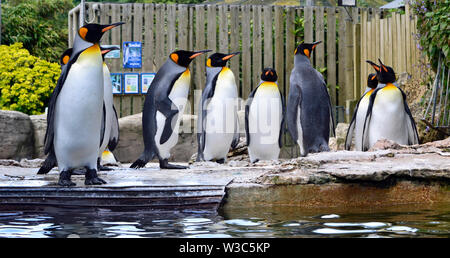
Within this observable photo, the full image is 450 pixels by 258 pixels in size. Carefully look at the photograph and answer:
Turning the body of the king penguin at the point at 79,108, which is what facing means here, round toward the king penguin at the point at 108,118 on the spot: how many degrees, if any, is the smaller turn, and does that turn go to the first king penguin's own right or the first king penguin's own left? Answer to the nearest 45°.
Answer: approximately 135° to the first king penguin's own left

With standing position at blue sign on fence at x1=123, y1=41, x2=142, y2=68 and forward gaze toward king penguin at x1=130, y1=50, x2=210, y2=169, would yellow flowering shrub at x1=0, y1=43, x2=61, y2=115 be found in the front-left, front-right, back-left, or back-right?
back-right

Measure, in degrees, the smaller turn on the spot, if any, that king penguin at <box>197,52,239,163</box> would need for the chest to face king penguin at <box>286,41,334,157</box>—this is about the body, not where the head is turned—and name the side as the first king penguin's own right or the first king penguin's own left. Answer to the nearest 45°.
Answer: approximately 45° to the first king penguin's own left

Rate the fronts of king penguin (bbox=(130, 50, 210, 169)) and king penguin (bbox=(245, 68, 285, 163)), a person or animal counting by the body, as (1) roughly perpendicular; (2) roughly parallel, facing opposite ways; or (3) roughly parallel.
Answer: roughly perpendicular

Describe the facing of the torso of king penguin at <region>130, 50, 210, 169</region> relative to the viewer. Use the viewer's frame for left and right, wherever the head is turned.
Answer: facing to the right of the viewer

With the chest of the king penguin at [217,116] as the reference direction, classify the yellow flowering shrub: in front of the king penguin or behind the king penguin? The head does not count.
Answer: behind

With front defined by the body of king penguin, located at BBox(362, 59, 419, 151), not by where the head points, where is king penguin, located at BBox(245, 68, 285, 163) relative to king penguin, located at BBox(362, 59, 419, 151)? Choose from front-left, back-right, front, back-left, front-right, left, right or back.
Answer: right
